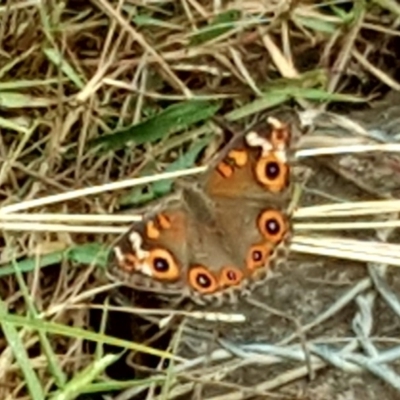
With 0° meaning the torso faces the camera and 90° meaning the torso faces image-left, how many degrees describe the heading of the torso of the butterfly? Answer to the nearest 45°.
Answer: approximately 135°
